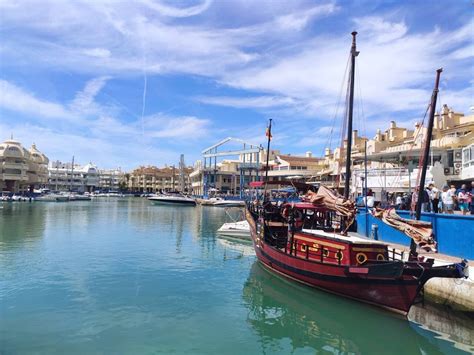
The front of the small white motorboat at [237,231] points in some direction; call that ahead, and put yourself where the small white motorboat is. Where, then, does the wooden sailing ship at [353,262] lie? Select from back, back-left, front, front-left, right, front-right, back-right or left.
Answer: left

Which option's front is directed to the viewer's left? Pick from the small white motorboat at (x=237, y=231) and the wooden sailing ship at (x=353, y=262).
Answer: the small white motorboat

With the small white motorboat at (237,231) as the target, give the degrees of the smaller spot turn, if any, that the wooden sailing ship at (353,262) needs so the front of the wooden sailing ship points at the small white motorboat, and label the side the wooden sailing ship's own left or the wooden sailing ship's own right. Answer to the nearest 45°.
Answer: approximately 180°

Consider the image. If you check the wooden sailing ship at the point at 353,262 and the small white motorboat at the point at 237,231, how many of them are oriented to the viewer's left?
1

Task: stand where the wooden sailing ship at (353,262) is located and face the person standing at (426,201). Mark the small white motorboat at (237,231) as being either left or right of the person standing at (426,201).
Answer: left

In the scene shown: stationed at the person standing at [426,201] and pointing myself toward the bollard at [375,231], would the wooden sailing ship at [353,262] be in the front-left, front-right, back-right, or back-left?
front-left

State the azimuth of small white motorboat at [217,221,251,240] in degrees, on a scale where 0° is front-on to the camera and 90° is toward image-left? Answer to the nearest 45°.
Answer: approximately 90°

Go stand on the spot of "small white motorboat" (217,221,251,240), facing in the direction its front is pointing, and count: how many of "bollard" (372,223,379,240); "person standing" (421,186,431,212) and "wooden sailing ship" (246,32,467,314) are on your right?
0

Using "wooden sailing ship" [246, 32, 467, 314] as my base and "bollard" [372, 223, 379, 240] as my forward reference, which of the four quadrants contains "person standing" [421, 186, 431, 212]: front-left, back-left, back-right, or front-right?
front-right

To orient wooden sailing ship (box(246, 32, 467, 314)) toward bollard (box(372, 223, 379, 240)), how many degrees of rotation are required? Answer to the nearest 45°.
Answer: approximately 135° to its left

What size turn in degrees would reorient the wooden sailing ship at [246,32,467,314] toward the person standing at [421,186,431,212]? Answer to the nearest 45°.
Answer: approximately 90° to its left

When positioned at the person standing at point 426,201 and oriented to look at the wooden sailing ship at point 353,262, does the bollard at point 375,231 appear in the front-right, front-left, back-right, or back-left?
front-right
